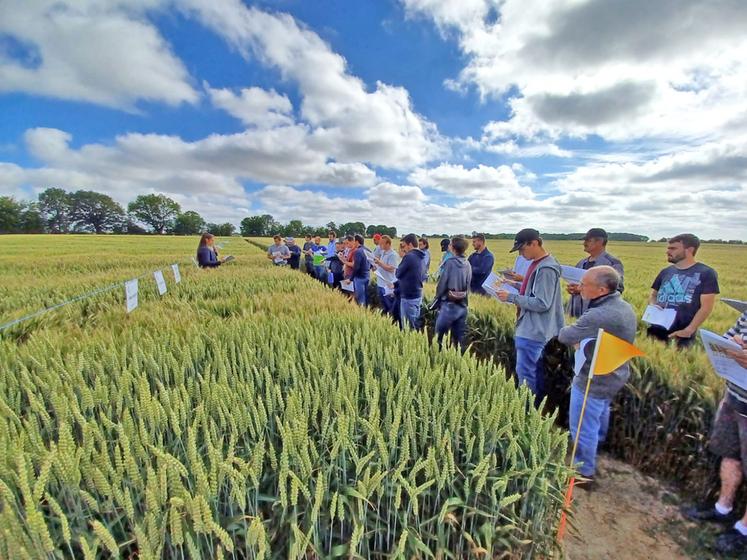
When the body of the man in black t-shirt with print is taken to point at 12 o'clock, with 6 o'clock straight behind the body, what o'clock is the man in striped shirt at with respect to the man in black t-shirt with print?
The man in striped shirt is roughly at 10 o'clock from the man in black t-shirt with print.

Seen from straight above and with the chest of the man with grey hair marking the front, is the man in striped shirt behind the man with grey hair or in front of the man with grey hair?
behind

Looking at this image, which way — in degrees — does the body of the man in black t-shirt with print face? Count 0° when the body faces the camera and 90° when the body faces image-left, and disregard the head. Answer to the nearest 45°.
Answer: approximately 45°

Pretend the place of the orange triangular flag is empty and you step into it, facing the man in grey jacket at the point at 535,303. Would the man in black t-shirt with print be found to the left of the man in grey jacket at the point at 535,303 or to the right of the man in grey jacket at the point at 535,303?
right

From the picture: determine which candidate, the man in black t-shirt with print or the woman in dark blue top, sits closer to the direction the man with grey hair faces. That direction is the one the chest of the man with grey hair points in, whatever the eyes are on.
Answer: the woman in dark blue top

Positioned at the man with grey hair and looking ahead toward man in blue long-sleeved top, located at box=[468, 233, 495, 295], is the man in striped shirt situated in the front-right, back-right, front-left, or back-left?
back-right

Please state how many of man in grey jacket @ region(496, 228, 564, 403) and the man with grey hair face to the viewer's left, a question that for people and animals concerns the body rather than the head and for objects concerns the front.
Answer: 2

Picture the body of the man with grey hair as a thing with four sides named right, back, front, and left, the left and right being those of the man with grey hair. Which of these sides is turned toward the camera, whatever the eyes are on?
left

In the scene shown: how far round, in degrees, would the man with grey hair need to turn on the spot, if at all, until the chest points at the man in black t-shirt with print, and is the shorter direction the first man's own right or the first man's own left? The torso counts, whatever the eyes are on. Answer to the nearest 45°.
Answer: approximately 135° to the first man's own right

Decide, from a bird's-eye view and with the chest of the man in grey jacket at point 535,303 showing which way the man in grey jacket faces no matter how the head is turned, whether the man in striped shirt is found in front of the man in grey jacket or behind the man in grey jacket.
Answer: behind

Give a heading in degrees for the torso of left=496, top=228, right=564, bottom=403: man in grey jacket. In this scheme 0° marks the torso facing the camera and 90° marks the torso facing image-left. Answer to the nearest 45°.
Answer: approximately 90°
